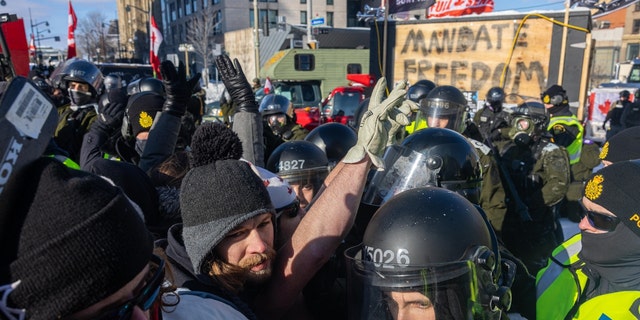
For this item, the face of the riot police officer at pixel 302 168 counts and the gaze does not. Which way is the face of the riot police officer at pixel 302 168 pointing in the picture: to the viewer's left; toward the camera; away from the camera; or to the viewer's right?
toward the camera

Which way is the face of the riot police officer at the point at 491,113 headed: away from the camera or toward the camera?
toward the camera

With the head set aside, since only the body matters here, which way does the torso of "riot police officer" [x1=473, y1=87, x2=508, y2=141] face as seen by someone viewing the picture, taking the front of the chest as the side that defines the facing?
toward the camera

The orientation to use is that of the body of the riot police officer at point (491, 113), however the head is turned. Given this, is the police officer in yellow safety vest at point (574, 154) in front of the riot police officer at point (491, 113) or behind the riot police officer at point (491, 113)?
in front

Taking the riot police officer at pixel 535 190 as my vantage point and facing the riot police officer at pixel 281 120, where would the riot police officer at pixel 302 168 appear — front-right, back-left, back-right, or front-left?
front-left

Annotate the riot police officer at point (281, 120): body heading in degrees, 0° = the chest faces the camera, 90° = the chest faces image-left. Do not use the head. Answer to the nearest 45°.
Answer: approximately 45°

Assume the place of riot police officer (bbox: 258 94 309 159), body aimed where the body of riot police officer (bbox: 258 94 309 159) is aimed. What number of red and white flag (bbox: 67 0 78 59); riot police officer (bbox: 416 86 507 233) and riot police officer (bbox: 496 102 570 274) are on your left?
2

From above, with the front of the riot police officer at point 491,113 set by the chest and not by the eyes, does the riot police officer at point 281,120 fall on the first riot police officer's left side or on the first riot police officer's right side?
on the first riot police officer's right side

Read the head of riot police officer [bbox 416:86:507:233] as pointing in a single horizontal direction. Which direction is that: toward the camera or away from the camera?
toward the camera

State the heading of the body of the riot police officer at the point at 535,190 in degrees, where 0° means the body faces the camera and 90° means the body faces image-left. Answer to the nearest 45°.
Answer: approximately 45°

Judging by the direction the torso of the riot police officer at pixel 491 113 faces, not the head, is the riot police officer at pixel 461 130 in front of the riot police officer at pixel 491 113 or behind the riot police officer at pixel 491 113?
in front

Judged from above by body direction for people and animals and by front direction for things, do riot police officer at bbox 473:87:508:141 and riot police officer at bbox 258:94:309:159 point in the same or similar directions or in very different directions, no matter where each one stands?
same or similar directions

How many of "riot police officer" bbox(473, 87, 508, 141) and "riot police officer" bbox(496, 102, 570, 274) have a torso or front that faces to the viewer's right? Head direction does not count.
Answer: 0

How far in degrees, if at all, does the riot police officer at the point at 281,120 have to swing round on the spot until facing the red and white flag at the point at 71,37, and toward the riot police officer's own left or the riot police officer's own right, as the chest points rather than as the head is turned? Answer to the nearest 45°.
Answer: approximately 90° to the riot police officer's own right

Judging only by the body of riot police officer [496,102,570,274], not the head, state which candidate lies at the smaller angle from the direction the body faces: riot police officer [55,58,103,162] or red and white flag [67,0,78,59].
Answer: the riot police officer

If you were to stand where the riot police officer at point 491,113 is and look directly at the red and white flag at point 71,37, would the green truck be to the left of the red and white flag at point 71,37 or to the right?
right

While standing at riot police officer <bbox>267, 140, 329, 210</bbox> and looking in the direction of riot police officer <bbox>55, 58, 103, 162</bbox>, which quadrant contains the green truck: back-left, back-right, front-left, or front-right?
front-right
